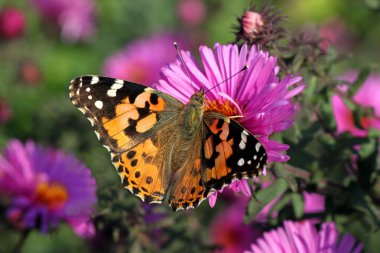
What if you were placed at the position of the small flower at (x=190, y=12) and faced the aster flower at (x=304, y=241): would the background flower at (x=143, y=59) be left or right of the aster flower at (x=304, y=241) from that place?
right

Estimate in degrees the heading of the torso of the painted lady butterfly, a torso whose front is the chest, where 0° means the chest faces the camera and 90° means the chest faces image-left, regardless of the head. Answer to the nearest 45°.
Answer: approximately 225°

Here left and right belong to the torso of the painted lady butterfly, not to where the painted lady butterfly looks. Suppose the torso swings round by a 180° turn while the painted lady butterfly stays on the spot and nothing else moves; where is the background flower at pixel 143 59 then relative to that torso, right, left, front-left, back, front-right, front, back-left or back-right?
back-right

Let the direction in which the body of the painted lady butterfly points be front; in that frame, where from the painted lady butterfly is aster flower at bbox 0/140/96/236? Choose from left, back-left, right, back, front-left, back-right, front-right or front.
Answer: left

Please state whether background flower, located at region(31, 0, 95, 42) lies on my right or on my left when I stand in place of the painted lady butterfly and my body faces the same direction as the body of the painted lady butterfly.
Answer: on my left

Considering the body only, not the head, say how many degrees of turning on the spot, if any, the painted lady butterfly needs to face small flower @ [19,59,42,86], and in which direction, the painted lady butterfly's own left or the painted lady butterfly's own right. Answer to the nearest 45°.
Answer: approximately 45° to the painted lady butterfly's own left
